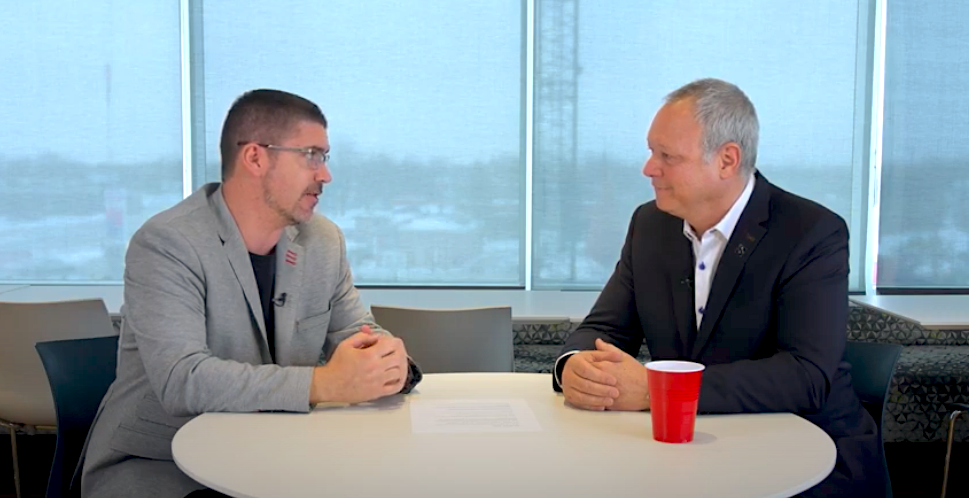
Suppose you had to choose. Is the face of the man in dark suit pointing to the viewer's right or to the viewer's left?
to the viewer's left

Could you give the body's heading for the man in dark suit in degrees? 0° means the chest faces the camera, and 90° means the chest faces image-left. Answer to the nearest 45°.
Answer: approximately 45°

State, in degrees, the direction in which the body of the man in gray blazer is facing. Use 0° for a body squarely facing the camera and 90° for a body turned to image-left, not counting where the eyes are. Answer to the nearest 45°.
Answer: approximately 315°

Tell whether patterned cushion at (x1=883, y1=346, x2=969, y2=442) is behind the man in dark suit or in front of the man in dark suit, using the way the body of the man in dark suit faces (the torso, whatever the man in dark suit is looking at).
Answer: behind

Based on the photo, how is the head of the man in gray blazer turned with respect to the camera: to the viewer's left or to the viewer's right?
to the viewer's right
